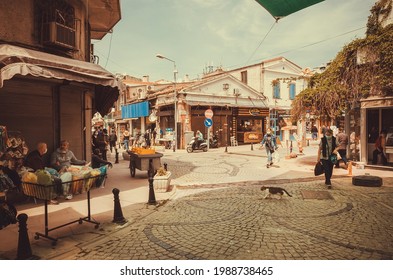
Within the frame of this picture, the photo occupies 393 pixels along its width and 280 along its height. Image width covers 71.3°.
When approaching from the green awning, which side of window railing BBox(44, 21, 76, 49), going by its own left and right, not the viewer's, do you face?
front

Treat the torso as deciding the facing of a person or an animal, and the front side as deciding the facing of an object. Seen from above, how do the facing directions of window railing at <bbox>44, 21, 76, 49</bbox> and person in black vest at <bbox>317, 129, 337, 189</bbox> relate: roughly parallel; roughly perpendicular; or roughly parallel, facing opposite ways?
roughly perpendicular

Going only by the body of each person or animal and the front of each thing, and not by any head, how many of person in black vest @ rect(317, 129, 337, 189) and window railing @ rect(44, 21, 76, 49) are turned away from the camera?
0

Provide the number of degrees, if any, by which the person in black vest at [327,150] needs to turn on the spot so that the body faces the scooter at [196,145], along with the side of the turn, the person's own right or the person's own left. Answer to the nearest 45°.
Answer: approximately 135° to the person's own right

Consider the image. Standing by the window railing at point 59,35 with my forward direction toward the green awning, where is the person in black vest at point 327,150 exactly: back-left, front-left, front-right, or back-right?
front-left

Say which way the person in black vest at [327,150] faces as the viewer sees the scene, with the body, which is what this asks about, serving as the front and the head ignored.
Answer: toward the camera

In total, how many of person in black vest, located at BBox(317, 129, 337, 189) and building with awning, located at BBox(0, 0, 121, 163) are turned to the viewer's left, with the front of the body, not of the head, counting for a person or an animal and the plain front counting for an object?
0

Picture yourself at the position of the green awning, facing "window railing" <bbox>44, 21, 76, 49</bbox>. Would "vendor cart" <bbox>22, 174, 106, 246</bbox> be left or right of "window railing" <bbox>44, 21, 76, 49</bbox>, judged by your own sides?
left

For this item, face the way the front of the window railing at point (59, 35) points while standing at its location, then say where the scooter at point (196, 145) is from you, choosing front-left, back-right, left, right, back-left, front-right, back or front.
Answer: left

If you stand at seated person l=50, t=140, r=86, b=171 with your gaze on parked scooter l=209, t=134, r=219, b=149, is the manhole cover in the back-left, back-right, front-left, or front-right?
front-right

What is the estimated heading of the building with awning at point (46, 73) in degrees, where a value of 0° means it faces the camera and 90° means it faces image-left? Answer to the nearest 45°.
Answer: approximately 315°

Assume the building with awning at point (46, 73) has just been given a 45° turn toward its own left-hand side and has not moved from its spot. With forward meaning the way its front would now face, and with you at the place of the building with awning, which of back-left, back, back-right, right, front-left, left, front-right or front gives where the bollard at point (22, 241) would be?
right

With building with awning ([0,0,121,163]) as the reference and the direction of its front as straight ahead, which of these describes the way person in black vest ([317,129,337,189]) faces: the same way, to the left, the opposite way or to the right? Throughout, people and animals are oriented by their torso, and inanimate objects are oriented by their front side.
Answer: to the right

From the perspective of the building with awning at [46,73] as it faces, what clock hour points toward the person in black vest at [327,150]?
The person in black vest is roughly at 11 o'clock from the building with awning.

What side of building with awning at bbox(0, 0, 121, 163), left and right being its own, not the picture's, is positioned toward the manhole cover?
front
